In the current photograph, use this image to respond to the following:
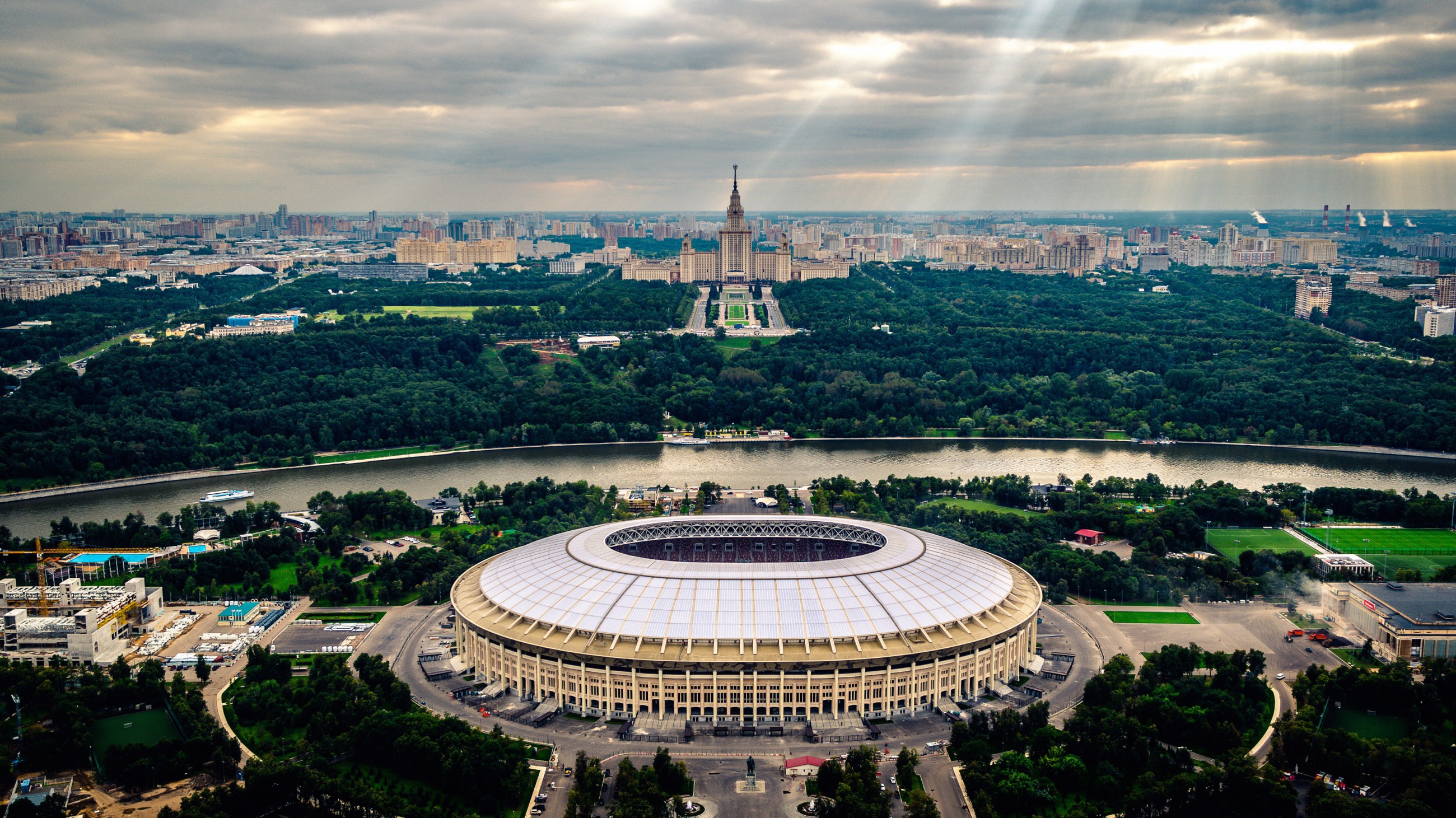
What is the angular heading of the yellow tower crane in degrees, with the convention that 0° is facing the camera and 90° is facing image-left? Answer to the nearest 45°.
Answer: approximately 270°

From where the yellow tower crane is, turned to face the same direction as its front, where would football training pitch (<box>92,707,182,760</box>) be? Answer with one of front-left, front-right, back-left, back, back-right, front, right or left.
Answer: right

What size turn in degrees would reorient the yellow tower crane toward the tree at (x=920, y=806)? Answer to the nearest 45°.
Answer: approximately 45° to its right

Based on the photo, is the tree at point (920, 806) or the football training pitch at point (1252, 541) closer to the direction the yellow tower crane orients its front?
the football training pitch

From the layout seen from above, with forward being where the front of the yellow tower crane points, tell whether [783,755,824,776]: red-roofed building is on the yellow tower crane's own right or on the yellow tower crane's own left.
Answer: on the yellow tower crane's own right

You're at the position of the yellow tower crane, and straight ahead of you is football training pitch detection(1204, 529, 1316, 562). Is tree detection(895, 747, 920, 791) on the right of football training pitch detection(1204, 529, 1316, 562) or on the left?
right
